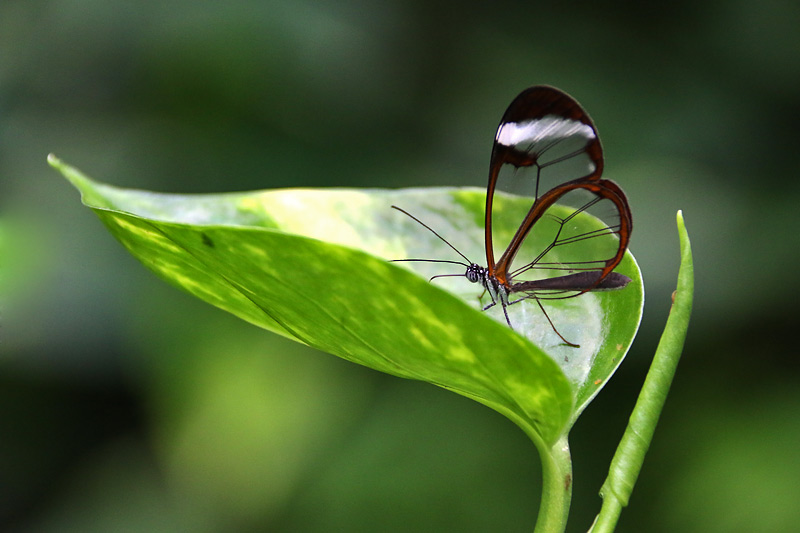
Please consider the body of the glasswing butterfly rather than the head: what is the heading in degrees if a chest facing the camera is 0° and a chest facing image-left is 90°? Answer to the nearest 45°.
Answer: approximately 90°
